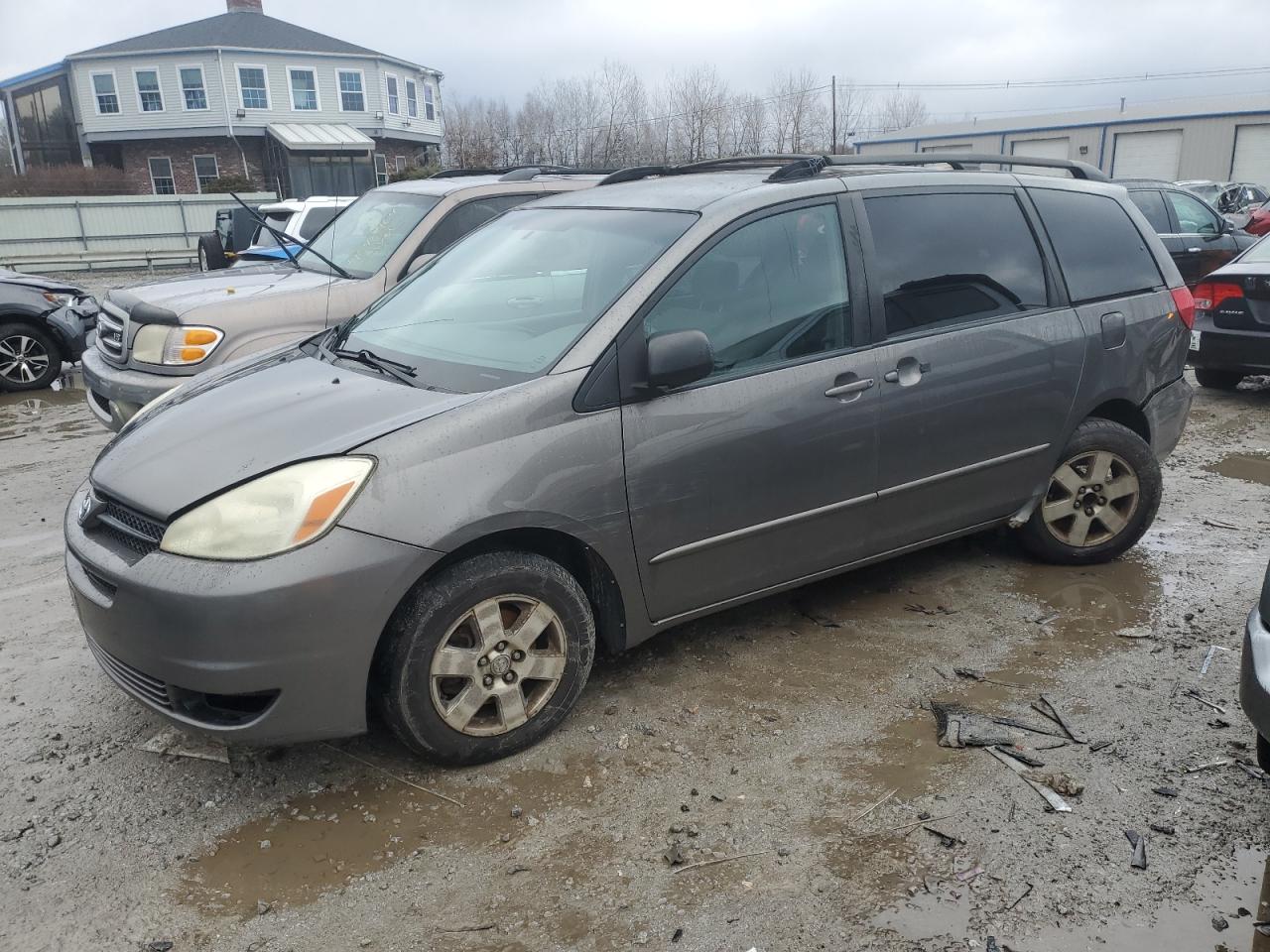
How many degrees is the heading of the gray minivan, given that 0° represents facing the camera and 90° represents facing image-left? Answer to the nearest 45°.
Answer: approximately 45°

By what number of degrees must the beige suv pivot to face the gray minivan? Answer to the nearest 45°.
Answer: approximately 45° to its left

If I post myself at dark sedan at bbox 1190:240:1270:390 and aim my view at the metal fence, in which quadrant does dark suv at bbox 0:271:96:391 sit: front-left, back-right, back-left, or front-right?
front-left

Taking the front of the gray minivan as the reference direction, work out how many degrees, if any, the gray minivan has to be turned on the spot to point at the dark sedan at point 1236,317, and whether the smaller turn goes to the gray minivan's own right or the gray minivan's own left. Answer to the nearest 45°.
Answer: approximately 180°

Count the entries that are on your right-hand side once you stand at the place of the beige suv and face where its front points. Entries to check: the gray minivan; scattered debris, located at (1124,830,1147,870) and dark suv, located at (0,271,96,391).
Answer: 1

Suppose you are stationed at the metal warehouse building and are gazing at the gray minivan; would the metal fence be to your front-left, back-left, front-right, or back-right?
front-right

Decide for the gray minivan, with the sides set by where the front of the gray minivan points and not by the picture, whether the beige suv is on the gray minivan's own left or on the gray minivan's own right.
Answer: on the gray minivan's own right

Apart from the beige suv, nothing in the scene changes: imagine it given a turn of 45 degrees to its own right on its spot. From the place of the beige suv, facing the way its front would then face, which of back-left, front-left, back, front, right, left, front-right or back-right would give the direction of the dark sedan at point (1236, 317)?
back

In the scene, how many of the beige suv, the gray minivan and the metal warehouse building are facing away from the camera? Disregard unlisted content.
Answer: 0

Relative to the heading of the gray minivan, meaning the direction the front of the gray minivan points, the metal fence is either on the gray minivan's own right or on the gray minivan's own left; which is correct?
on the gray minivan's own right

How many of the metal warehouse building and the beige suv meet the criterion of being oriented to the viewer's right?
0

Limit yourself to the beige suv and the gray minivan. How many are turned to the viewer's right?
0
